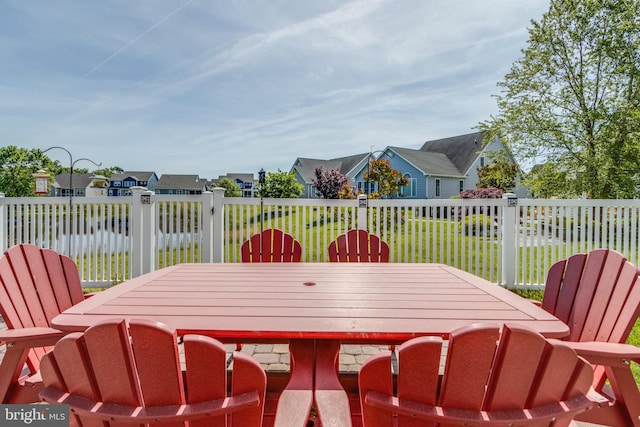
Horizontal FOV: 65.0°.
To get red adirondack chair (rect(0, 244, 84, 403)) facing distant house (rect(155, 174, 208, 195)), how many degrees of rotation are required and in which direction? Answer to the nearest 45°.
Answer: approximately 135° to its left

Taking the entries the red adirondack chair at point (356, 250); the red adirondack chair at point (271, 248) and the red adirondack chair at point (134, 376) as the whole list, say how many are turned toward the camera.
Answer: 2

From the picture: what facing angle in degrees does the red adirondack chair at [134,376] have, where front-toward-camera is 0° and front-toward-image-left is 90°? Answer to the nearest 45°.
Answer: approximately 225°

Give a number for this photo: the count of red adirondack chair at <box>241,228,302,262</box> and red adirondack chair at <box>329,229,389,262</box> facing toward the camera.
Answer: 2

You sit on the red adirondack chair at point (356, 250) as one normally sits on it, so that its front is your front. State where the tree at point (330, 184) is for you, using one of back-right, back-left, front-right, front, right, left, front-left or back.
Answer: back

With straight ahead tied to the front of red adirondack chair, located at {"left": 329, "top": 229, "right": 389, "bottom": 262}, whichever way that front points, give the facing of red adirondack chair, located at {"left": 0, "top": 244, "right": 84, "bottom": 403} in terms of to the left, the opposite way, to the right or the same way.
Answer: to the left

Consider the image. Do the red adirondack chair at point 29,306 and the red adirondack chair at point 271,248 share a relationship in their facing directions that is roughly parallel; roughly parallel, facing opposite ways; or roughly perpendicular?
roughly perpendicular

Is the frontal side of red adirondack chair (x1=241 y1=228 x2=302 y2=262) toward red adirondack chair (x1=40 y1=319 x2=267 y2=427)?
yes

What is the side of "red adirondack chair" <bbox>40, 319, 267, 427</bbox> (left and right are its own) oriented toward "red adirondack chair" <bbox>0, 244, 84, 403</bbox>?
left

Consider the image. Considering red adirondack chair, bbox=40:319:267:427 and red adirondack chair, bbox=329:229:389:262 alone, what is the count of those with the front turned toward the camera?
1

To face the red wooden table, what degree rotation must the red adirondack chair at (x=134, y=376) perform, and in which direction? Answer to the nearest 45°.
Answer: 0° — it already faces it
